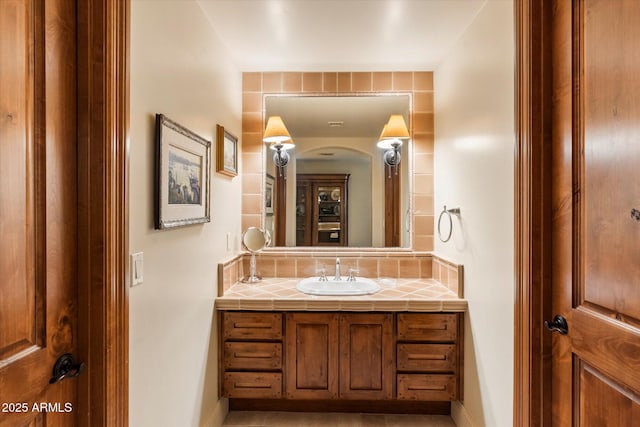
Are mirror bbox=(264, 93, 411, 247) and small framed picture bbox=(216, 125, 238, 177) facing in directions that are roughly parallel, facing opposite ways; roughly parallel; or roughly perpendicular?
roughly perpendicular

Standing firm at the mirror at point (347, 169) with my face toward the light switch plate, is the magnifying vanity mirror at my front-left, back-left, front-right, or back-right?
front-right

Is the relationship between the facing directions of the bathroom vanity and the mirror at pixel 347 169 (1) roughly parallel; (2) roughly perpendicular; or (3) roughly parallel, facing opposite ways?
roughly parallel

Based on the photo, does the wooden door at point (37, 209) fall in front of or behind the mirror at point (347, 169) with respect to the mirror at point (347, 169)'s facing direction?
in front

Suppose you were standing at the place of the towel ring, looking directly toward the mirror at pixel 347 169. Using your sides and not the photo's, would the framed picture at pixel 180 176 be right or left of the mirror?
left

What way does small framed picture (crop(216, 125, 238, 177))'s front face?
to the viewer's right

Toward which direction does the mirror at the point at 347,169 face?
toward the camera

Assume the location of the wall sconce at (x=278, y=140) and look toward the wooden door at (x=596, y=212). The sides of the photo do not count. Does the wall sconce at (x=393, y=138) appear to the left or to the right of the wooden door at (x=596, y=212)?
left

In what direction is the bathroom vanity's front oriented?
toward the camera

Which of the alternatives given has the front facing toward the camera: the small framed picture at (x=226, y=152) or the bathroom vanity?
the bathroom vanity

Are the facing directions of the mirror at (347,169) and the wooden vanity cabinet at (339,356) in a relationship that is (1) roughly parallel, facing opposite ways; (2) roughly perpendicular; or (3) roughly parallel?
roughly parallel
